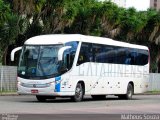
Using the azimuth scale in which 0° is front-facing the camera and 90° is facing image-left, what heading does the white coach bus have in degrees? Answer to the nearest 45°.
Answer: approximately 45°

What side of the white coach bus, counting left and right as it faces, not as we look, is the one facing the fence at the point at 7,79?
right
